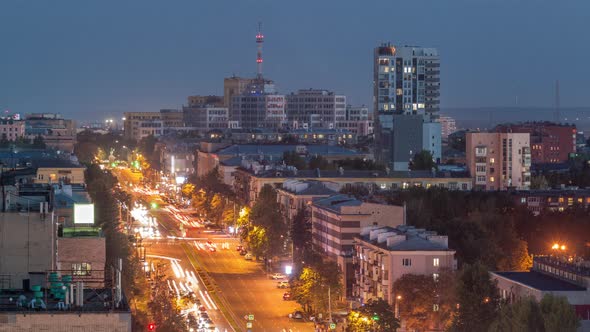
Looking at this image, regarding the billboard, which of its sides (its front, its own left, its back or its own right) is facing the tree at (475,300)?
left

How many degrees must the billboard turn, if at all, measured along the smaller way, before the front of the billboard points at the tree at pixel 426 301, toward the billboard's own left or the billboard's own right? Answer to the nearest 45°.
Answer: approximately 90° to the billboard's own left

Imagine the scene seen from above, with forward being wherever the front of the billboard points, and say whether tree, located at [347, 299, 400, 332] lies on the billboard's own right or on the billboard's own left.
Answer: on the billboard's own left

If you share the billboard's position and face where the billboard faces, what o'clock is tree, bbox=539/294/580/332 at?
The tree is roughly at 10 o'clock from the billboard.

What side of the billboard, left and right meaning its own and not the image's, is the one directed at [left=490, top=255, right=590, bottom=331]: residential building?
left
